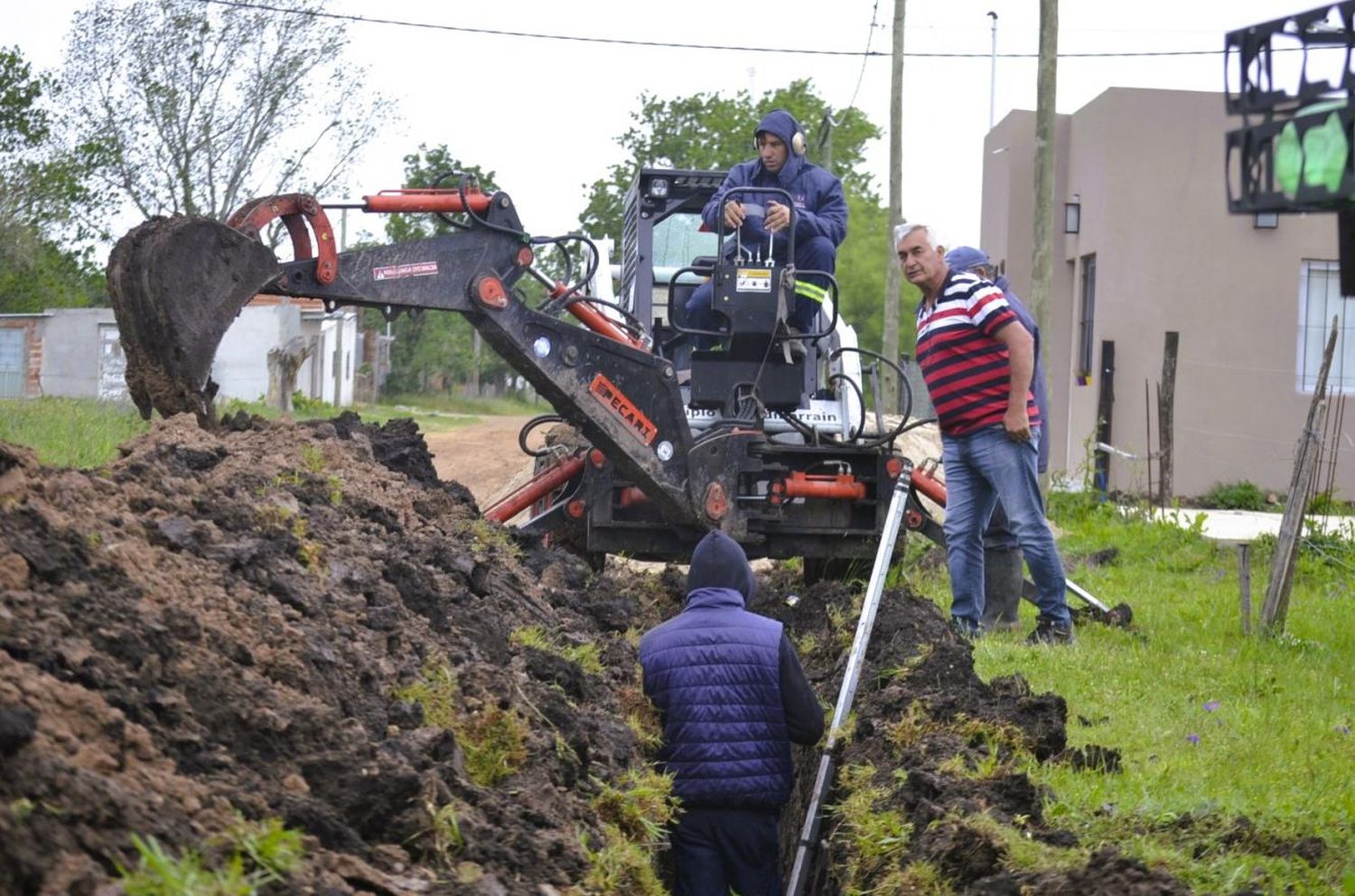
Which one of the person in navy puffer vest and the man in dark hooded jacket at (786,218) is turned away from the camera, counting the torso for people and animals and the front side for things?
the person in navy puffer vest

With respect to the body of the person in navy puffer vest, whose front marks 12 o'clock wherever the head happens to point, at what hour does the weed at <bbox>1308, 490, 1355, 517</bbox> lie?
The weed is roughly at 1 o'clock from the person in navy puffer vest.

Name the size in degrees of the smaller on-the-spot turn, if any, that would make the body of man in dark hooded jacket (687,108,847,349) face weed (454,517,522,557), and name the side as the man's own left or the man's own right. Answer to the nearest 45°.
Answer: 0° — they already face it

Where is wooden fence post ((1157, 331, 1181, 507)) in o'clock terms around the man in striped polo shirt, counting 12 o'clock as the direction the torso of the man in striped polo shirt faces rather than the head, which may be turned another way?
The wooden fence post is roughly at 5 o'clock from the man in striped polo shirt.

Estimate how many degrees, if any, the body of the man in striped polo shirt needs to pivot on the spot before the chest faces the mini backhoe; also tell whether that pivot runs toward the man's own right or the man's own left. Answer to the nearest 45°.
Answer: approximately 45° to the man's own right

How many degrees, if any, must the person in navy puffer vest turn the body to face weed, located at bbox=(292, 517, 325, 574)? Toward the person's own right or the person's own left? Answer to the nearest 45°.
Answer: approximately 90° to the person's own left

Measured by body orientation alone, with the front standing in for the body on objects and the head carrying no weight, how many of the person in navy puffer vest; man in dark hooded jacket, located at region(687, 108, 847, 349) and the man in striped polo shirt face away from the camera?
1

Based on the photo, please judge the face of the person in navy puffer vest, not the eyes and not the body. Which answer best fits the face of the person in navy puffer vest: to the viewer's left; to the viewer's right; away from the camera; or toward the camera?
away from the camera

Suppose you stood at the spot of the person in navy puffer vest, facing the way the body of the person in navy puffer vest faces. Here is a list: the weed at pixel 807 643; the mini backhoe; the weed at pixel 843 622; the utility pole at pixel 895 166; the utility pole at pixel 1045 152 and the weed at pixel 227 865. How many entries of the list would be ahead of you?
5

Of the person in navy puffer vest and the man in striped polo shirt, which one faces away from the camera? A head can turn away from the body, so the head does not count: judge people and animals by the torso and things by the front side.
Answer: the person in navy puffer vest

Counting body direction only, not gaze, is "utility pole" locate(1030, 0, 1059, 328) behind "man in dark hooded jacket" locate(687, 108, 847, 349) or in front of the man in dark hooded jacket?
behind

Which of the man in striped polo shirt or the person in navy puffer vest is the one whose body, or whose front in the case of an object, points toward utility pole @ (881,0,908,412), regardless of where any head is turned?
the person in navy puffer vest

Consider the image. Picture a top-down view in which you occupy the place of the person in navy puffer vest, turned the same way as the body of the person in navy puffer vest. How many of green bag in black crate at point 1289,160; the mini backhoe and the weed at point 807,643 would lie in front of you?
2

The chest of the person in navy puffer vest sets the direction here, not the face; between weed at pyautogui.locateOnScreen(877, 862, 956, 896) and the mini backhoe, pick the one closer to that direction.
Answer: the mini backhoe

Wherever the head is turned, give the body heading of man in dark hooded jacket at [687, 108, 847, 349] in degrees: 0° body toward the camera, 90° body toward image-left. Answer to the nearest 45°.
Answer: approximately 45°

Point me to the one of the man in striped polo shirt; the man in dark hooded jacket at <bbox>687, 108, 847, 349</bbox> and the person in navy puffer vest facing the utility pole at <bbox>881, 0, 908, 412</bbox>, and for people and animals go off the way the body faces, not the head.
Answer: the person in navy puffer vest

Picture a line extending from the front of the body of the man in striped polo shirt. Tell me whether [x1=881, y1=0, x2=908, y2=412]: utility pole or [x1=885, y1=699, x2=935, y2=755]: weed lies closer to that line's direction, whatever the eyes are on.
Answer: the weed

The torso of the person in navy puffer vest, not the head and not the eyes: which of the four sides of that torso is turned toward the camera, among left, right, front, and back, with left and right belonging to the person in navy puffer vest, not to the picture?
back

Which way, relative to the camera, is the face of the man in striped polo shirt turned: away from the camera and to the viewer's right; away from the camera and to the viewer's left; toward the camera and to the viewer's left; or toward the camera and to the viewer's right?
toward the camera and to the viewer's left
